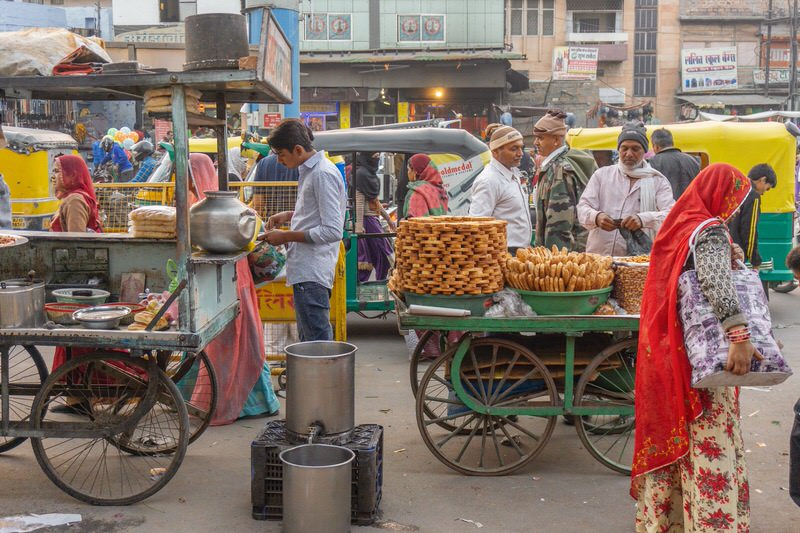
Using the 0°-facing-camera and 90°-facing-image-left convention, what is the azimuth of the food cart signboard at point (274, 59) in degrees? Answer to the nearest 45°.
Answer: approximately 315°

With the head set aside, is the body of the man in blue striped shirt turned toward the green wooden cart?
no

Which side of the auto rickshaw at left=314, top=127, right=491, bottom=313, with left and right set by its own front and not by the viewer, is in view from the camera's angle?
left

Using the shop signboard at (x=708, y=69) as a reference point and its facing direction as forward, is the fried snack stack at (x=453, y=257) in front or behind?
in front

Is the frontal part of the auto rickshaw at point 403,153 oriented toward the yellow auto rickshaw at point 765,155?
no

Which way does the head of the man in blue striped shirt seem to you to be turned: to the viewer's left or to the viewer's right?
to the viewer's left

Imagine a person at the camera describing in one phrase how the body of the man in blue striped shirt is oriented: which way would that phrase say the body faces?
to the viewer's left

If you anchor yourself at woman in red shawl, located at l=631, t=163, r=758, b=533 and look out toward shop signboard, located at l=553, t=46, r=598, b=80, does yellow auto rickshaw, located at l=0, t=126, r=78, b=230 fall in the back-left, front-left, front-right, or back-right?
front-left

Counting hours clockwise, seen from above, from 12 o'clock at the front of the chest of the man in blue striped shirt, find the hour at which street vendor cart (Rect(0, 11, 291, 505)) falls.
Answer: The street vendor cart is roughly at 11 o'clock from the man in blue striped shirt.

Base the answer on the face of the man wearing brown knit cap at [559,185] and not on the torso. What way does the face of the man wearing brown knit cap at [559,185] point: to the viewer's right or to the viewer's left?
to the viewer's left

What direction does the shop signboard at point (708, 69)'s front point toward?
toward the camera

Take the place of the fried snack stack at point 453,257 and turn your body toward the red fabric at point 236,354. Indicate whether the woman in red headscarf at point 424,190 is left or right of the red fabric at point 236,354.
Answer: right
